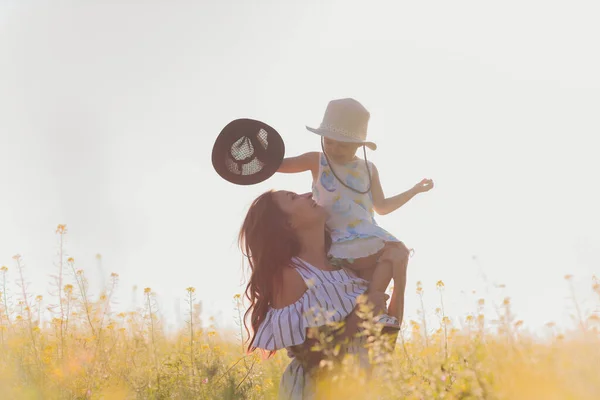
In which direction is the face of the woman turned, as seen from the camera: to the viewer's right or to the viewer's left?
to the viewer's right

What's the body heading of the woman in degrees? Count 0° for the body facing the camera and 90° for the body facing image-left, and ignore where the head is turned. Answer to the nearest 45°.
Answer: approximately 270°
